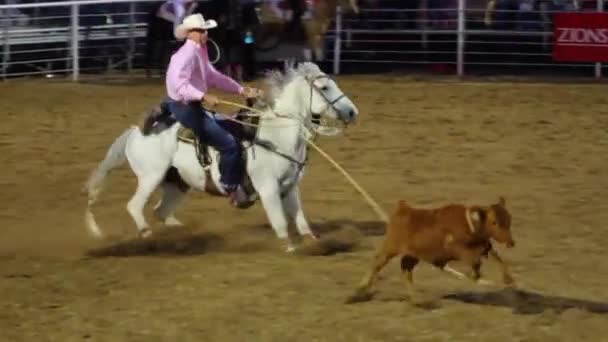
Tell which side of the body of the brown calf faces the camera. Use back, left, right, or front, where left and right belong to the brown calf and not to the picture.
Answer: right

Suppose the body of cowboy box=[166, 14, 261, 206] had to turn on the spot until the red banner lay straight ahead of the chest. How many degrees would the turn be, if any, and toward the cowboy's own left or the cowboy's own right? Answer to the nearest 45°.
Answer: approximately 45° to the cowboy's own left

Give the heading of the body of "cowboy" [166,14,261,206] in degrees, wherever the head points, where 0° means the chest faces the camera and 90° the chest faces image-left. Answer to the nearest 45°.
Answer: approximately 270°

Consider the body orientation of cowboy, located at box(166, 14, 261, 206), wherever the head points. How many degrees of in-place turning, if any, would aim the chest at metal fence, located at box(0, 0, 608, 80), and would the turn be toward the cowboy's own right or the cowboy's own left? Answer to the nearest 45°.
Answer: approximately 90° to the cowboy's own left

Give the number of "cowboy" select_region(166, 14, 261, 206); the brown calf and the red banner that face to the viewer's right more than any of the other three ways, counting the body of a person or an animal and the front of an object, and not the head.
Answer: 2

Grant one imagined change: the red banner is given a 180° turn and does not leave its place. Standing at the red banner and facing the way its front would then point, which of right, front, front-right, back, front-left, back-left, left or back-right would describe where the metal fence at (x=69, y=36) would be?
left

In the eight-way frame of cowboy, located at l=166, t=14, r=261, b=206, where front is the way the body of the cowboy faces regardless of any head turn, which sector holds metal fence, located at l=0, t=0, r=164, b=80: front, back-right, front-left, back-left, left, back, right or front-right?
left

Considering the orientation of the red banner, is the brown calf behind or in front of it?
in front

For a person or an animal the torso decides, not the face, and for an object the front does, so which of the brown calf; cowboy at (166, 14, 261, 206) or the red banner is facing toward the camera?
the red banner

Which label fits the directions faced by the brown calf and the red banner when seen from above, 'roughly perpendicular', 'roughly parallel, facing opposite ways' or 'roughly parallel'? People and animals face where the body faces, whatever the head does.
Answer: roughly perpendicular

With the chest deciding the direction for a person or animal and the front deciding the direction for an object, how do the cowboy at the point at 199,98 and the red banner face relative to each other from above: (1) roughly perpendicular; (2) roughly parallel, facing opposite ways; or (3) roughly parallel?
roughly perpendicular

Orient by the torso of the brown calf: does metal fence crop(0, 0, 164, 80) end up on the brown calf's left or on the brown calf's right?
on the brown calf's left
